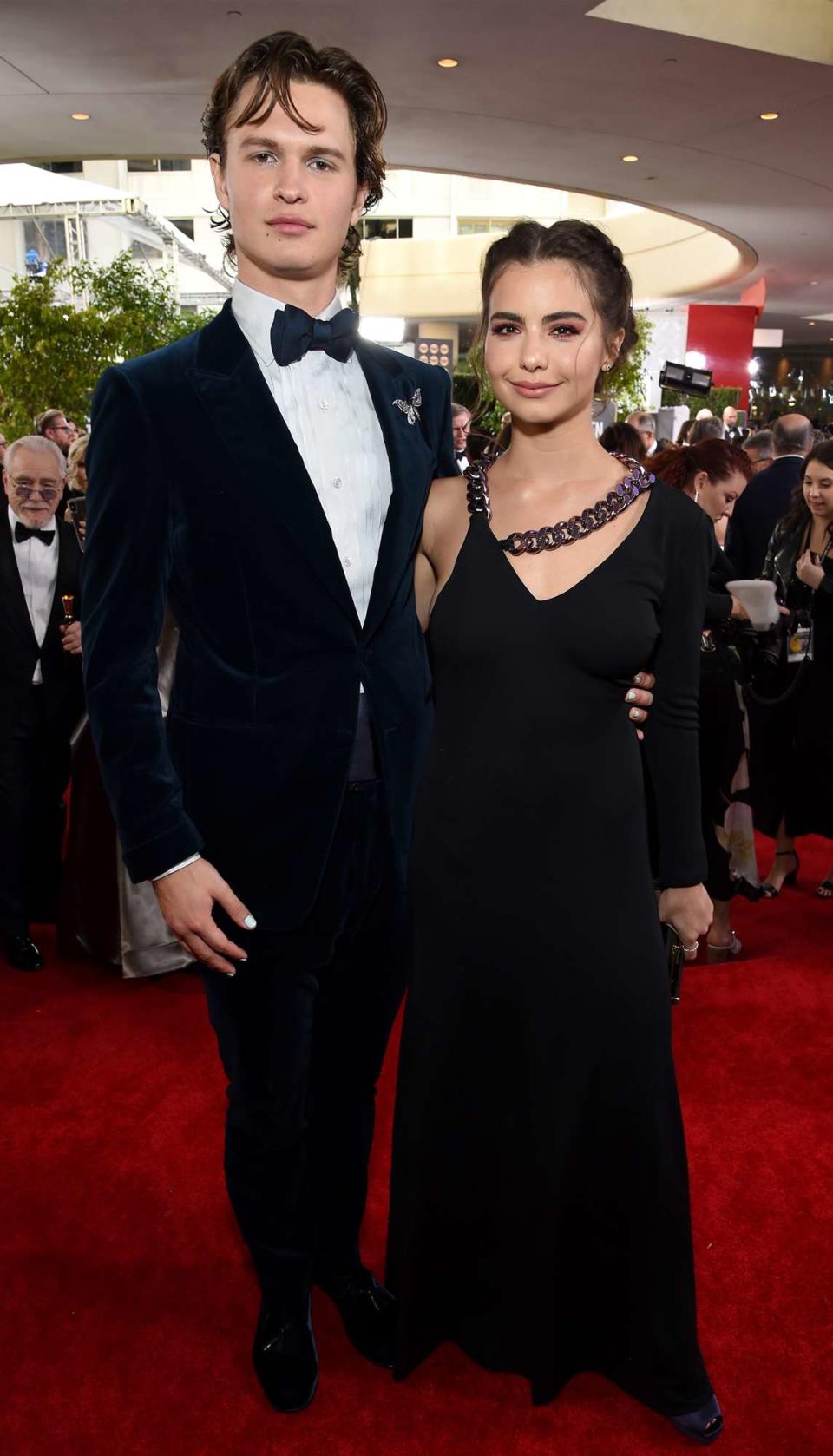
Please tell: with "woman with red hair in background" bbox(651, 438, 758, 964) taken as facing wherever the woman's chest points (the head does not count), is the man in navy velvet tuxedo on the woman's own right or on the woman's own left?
on the woman's own right

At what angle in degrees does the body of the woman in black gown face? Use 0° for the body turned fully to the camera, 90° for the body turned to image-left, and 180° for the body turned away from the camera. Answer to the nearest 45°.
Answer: approximately 0°

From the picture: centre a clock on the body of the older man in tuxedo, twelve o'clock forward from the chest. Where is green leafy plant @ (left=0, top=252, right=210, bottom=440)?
The green leafy plant is roughly at 6 o'clock from the older man in tuxedo.

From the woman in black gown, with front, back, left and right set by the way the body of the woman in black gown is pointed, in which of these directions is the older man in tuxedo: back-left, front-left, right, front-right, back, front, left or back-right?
back-right

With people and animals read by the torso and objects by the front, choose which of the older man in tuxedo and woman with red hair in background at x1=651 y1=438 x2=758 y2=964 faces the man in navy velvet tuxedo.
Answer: the older man in tuxedo

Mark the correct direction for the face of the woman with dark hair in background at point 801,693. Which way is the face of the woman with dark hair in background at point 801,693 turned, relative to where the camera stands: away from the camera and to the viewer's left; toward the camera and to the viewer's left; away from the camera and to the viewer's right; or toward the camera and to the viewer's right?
toward the camera and to the viewer's left

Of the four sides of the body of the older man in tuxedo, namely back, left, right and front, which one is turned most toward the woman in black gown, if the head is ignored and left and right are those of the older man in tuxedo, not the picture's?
front

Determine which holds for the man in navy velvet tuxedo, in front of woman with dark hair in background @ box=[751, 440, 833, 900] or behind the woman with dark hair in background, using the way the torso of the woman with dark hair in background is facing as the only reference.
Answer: in front

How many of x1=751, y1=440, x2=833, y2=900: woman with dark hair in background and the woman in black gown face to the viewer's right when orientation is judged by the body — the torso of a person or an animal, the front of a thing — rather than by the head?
0

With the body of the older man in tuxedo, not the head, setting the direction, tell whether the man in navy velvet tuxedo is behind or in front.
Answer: in front

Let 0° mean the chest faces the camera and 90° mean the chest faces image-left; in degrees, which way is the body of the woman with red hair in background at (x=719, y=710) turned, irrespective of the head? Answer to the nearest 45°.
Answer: approximately 270°
